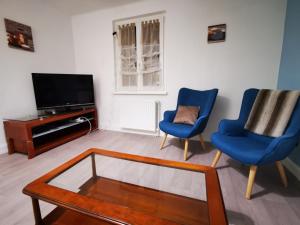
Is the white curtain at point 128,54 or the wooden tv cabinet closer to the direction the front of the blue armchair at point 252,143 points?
the wooden tv cabinet

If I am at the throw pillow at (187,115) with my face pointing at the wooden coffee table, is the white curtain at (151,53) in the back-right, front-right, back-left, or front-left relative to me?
back-right

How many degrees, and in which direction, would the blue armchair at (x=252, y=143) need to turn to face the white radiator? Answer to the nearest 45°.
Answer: approximately 45° to its right

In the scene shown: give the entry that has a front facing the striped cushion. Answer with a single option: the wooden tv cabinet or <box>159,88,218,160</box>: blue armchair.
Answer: the wooden tv cabinet

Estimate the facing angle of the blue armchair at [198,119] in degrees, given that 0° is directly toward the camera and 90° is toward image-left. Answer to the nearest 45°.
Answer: approximately 45°

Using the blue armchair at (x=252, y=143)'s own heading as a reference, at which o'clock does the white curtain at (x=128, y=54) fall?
The white curtain is roughly at 2 o'clock from the blue armchair.

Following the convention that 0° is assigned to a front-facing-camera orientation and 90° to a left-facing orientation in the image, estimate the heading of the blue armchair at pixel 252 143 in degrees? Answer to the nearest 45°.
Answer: approximately 45°

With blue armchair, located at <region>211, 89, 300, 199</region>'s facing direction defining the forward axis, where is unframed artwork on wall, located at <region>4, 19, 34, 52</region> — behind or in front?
in front

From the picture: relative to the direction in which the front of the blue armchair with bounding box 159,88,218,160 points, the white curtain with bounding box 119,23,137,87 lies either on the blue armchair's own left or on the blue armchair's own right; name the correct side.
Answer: on the blue armchair's own right

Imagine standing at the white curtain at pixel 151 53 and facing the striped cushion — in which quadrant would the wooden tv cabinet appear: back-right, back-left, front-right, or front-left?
back-right

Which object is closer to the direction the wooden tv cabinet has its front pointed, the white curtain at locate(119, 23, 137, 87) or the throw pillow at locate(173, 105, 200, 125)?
the throw pillow
